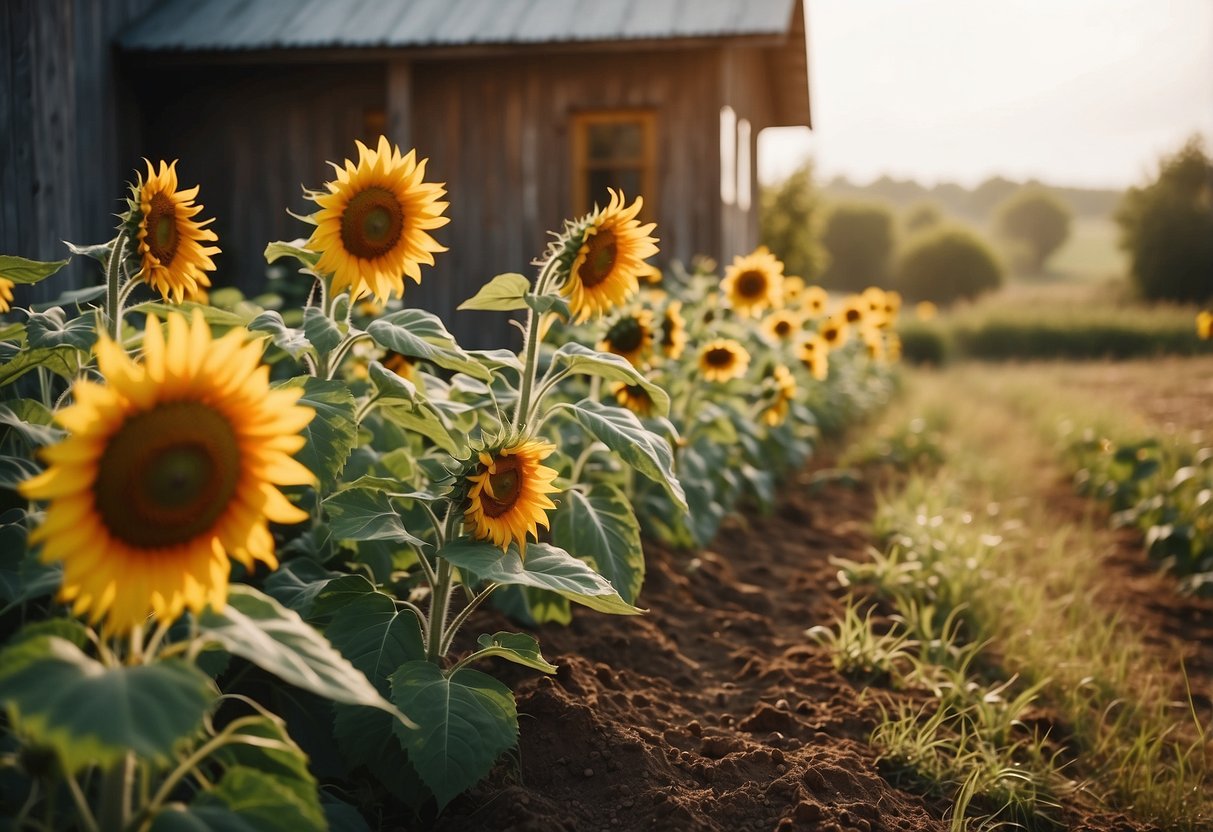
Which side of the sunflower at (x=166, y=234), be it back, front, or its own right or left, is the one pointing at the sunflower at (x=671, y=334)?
left

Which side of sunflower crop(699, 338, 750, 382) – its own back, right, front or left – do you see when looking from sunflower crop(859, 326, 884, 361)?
back

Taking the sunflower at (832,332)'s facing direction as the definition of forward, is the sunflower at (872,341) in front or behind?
behind

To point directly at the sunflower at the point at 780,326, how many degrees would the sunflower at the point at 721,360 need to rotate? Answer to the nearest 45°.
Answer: approximately 180°

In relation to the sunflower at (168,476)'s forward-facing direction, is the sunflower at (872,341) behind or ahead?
behind

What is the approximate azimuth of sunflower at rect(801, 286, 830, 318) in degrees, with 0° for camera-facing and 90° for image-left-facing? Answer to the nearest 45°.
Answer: approximately 0°
